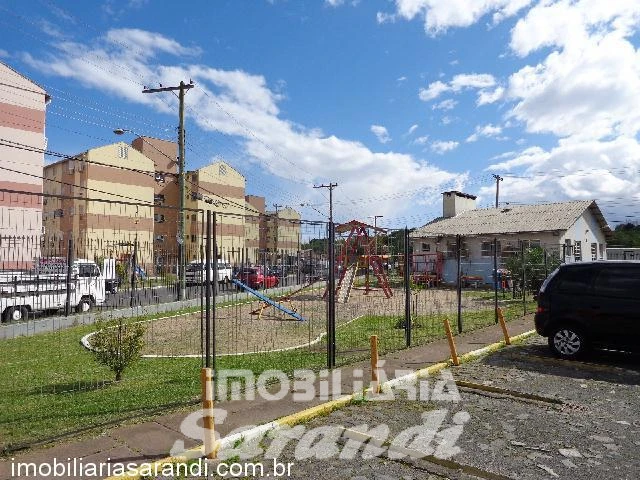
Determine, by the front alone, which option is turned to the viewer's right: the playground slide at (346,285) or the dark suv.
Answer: the dark suv

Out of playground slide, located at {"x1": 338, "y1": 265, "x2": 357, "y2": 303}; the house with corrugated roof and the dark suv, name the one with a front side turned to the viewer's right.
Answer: the dark suv

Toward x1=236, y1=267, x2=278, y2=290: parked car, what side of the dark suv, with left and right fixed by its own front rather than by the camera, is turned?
back

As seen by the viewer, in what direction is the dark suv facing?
to the viewer's right

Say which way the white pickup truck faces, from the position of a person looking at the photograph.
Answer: facing away from the viewer and to the right of the viewer

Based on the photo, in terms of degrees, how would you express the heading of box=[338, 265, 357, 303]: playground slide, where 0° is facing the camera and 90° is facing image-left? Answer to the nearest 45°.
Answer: approximately 45°

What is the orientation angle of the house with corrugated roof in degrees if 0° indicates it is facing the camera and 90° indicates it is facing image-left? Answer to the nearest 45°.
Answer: approximately 45°

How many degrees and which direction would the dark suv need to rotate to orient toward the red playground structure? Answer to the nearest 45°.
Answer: approximately 135° to its left

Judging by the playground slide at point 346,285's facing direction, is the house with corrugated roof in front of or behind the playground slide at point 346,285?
behind

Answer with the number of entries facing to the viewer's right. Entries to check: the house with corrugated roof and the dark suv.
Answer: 1
